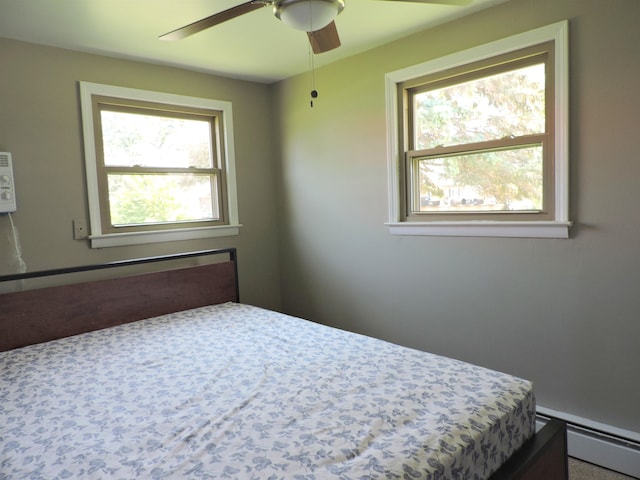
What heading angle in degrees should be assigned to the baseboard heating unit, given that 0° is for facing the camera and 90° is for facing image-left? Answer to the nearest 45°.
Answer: approximately 45°

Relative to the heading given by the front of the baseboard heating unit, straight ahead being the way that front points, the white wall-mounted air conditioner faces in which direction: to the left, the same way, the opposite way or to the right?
to the left

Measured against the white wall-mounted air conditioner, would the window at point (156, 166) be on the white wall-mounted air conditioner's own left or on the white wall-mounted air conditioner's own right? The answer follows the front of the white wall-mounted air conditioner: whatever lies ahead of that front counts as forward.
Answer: on the white wall-mounted air conditioner's own left

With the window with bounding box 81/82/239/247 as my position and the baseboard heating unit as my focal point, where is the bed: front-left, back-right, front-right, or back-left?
front-right

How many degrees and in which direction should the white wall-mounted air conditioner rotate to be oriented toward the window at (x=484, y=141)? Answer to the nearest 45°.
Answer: approximately 45° to its left

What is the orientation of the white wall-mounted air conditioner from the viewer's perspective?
toward the camera

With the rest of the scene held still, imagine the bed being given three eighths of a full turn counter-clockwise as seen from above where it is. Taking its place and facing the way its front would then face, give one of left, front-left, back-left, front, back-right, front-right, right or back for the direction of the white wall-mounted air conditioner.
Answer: front-left

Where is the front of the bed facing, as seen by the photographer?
facing the viewer and to the right of the viewer

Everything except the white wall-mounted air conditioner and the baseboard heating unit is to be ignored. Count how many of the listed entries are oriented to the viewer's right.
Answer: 0

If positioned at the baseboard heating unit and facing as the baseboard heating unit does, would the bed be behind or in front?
in front

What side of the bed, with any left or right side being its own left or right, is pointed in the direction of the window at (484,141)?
left
